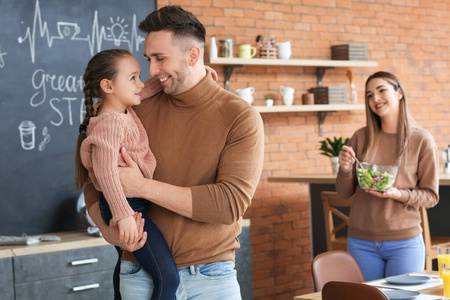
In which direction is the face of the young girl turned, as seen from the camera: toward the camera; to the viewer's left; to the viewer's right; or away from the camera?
to the viewer's right

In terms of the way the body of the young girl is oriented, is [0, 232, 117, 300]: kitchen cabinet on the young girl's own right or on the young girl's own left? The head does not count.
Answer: on the young girl's own left

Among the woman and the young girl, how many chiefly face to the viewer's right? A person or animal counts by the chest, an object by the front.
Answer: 1

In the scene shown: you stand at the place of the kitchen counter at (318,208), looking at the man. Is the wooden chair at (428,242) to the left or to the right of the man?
left

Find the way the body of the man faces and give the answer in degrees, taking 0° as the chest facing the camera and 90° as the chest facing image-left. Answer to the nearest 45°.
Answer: approximately 45°

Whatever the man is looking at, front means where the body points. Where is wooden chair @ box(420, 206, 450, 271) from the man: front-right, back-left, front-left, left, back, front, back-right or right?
back

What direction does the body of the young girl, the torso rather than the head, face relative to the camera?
to the viewer's right
